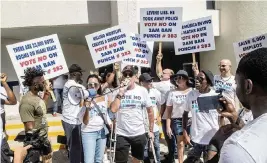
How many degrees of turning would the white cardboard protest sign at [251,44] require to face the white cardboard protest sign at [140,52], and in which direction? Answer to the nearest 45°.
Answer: approximately 90° to its right

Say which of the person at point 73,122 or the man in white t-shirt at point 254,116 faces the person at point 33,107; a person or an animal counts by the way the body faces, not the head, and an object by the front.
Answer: the man in white t-shirt

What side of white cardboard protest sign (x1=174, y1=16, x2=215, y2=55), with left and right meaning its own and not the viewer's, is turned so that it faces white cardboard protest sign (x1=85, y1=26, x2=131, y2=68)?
right

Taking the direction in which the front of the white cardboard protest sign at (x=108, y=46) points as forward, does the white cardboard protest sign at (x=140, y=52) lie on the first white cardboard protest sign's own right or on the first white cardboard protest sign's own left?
on the first white cardboard protest sign's own left

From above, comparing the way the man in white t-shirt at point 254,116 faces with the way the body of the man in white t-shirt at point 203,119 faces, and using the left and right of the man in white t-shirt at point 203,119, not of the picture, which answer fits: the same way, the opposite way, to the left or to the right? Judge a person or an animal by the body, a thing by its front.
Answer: to the right

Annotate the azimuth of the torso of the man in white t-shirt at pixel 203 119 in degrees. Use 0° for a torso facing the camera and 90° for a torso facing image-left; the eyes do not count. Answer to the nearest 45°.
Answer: approximately 45°

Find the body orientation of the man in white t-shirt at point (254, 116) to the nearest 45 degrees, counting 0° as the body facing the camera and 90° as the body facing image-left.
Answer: approximately 135°

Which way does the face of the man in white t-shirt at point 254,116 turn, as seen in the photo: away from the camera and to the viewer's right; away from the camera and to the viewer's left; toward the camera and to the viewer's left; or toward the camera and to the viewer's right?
away from the camera and to the viewer's left

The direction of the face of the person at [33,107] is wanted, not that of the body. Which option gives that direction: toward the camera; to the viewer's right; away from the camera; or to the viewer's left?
to the viewer's right

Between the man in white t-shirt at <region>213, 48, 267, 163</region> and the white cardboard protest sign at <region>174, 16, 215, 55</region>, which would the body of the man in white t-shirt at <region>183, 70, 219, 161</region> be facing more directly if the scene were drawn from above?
the man in white t-shirt
